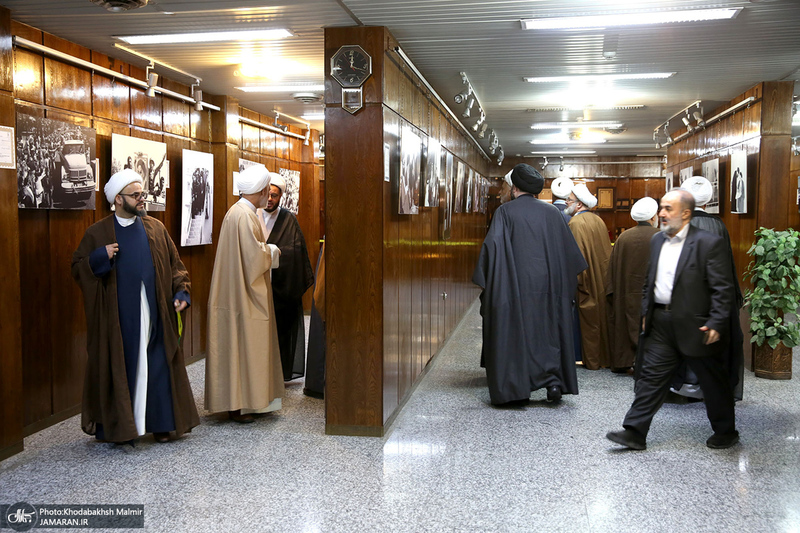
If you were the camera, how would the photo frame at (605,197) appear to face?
facing the viewer

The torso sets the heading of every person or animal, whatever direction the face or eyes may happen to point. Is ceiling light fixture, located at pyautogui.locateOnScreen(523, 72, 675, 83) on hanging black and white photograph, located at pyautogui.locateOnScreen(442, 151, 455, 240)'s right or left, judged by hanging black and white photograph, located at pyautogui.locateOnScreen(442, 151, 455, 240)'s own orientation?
on its right

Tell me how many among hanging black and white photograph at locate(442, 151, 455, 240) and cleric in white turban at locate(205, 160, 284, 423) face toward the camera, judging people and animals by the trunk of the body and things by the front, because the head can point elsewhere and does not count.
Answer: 0

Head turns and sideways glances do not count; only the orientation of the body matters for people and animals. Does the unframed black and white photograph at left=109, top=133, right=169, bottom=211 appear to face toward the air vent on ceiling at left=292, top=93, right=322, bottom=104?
no

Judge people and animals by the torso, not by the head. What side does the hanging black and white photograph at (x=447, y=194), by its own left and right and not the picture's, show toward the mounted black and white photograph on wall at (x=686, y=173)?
front

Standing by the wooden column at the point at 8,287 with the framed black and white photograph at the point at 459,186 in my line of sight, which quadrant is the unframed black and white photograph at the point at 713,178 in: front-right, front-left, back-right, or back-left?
front-right

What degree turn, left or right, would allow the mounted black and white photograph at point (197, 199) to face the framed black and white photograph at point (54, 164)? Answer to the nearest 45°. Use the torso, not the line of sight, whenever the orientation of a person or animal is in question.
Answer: approximately 90° to its right

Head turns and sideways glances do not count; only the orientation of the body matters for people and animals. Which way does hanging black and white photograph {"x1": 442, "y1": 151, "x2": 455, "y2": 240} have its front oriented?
to the viewer's right

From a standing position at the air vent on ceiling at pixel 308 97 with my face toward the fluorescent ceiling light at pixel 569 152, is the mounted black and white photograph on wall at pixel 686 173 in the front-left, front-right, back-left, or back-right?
front-right

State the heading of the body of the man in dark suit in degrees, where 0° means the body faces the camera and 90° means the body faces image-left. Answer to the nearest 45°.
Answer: approximately 45°

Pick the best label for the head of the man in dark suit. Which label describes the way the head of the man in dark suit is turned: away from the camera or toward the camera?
toward the camera

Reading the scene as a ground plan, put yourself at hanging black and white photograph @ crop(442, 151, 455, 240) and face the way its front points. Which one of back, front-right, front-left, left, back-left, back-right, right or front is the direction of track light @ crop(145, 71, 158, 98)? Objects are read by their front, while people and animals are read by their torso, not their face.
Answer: back-right

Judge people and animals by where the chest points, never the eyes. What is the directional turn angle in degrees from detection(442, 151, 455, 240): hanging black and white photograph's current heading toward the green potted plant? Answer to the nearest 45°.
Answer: approximately 45° to its right

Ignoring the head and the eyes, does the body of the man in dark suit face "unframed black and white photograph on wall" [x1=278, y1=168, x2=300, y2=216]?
no

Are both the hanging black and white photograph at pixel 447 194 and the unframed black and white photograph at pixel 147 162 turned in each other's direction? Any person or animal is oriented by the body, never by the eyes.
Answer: no

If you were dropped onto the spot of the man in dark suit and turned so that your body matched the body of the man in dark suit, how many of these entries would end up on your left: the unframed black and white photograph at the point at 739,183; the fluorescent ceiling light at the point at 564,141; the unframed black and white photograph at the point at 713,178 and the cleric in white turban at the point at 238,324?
0

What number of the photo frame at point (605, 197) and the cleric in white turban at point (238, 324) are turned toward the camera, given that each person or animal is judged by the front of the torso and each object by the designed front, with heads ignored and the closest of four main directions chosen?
1
